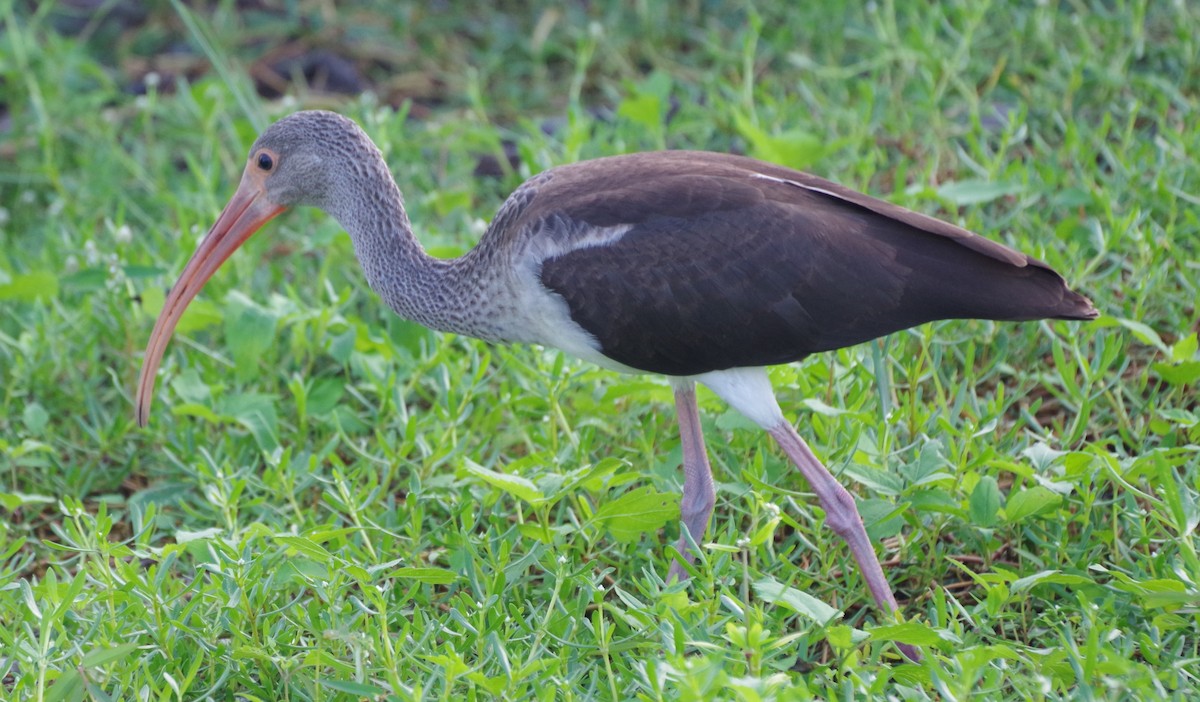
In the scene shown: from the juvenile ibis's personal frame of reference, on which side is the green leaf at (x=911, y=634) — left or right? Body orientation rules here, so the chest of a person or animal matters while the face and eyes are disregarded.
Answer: on its left

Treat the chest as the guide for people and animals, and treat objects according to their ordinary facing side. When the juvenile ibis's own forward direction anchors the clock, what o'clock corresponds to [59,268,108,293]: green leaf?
The green leaf is roughly at 1 o'clock from the juvenile ibis.

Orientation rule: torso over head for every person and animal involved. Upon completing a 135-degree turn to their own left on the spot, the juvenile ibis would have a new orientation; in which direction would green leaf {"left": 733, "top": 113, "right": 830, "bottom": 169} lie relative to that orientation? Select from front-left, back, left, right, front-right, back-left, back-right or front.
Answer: back-left

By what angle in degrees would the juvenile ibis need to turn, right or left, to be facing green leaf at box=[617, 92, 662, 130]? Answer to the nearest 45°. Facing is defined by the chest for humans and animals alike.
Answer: approximately 90° to its right

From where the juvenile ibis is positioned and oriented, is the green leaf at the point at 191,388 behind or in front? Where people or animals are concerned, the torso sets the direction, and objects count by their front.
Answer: in front

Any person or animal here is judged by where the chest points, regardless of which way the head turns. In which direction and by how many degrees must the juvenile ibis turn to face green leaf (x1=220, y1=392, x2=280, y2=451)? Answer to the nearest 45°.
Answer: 0° — it already faces it

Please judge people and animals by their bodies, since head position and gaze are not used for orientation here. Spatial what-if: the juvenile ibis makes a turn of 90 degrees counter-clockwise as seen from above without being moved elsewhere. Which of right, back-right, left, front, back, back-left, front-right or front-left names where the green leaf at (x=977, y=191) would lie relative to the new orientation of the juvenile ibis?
back-left

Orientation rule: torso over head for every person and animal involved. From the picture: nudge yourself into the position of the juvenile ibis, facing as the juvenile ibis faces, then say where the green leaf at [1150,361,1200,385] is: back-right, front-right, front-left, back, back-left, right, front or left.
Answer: back

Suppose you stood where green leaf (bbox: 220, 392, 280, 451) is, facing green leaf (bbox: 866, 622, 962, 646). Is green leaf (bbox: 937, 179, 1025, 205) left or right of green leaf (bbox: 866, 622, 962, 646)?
left

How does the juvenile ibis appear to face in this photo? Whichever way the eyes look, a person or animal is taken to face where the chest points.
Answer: to the viewer's left

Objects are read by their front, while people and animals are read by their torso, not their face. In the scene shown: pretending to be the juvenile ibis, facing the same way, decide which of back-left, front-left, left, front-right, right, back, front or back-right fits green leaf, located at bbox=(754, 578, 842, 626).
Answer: back

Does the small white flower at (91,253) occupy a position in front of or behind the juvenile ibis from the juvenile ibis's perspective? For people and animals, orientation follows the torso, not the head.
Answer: in front

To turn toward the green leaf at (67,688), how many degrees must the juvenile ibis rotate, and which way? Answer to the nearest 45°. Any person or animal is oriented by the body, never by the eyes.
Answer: approximately 45° to its left

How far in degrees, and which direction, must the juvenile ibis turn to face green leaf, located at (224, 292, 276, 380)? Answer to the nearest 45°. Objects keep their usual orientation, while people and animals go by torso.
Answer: approximately 45° to its right
